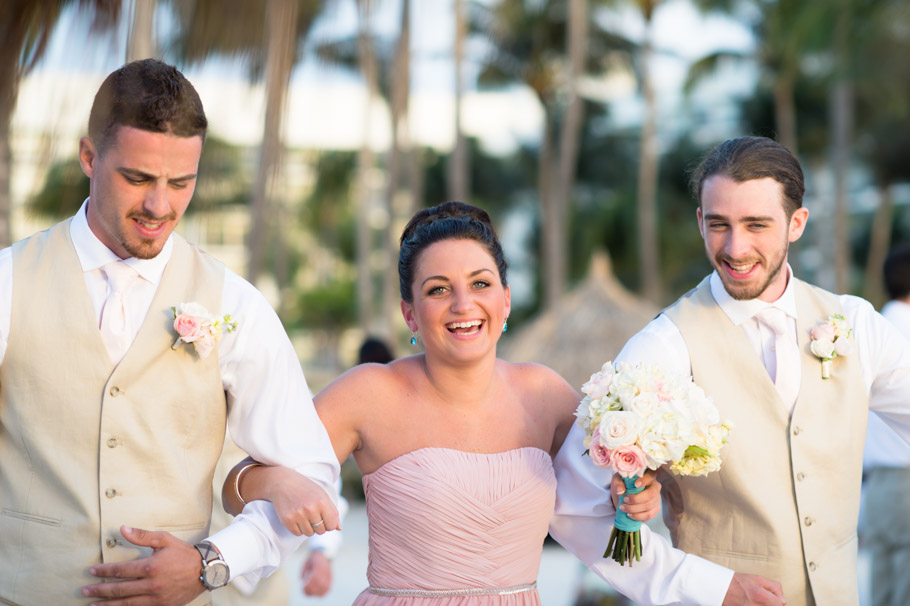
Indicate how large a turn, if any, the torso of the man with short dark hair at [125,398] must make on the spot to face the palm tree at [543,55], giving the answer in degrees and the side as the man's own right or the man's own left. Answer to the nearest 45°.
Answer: approximately 180°

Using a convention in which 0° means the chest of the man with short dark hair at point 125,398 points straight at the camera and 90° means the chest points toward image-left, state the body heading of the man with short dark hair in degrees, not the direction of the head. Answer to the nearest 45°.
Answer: approximately 0°

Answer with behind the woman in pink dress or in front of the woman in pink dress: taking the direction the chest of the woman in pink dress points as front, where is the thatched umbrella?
behind

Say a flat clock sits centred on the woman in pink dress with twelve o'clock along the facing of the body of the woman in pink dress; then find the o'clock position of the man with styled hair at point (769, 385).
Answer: The man with styled hair is roughly at 9 o'clock from the woman in pink dress.

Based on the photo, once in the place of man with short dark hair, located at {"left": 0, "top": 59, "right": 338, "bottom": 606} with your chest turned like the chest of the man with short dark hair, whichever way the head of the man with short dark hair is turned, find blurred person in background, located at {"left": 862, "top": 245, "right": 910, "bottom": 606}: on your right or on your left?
on your left

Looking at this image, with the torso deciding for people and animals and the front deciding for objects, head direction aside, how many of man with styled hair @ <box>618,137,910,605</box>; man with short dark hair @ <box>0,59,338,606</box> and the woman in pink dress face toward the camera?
3

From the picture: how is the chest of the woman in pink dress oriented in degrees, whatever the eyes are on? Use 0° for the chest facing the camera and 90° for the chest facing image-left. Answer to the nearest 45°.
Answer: approximately 0°

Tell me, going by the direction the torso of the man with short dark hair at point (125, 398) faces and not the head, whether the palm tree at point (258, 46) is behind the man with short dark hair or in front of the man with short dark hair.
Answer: behind
